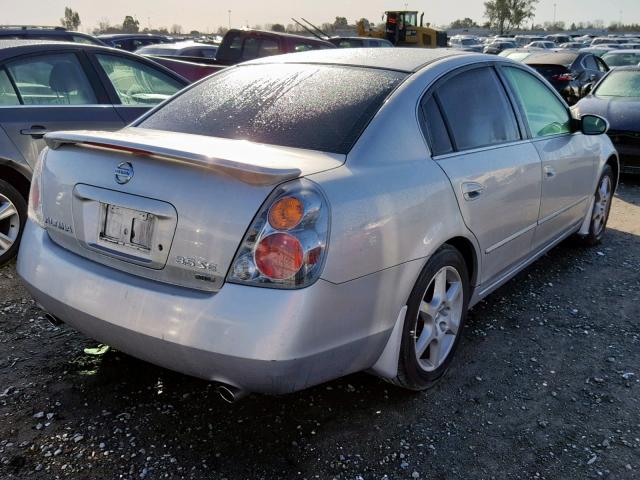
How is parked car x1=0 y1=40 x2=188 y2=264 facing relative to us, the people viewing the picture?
facing away from the viewer and to the right of the viewer

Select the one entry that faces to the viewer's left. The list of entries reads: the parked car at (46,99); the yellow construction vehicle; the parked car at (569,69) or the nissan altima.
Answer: the yellow construction vehicle

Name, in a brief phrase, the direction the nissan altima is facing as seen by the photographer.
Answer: facing away from the viewer and to the right of the viewer

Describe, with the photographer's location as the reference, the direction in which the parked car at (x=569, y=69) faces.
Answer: facing away from the viewer and to the right of the viewer

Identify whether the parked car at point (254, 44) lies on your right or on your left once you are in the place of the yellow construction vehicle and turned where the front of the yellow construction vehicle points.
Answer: on your left

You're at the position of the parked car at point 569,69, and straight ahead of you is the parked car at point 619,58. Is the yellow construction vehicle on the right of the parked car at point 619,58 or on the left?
left

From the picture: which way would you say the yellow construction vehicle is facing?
to the viewer's left

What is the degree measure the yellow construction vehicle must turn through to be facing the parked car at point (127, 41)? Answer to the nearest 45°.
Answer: approximately 45° to its left
